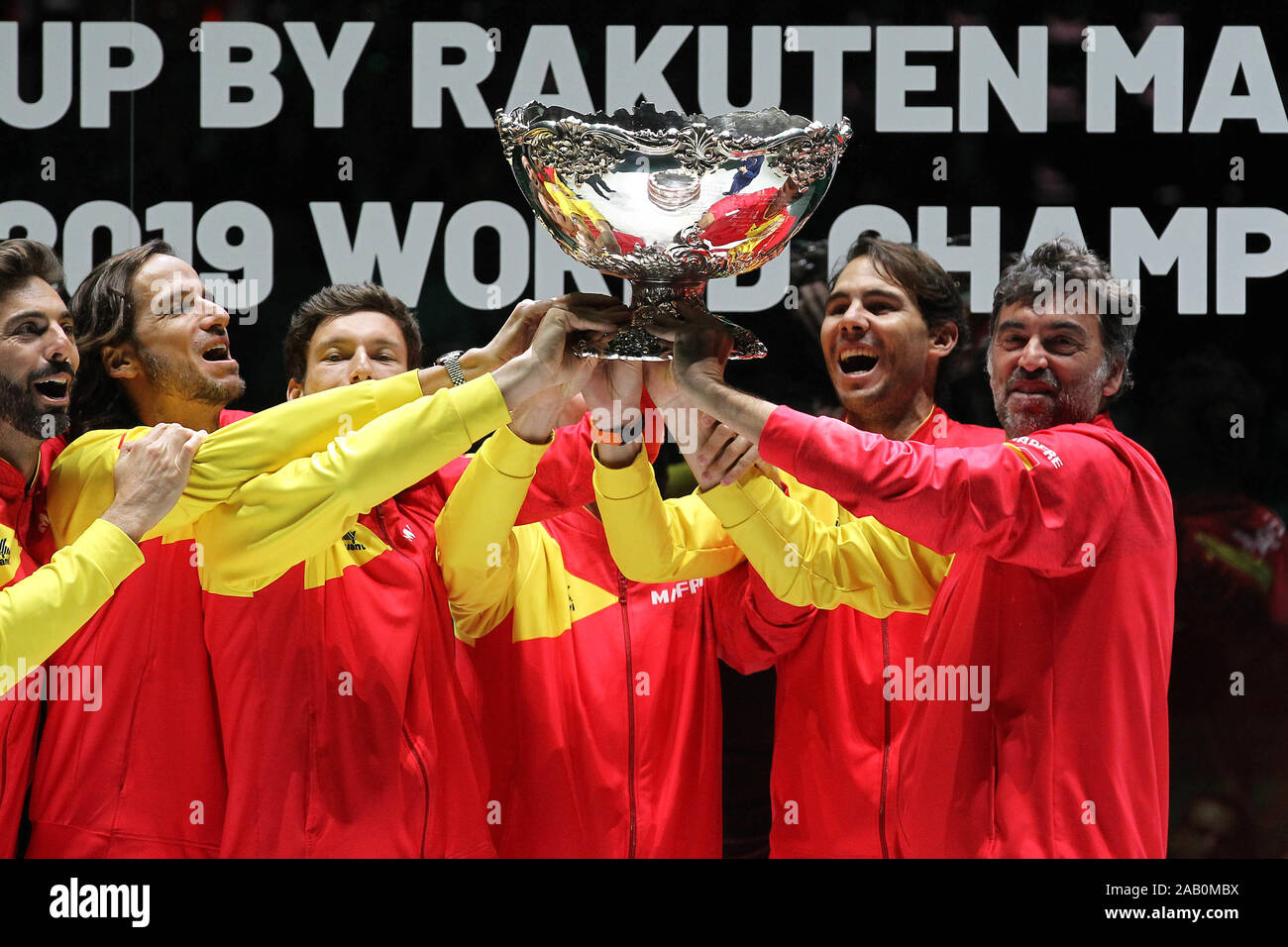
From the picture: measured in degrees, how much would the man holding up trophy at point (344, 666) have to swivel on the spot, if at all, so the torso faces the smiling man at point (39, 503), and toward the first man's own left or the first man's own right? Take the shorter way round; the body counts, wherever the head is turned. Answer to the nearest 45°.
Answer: approximately 135° to the first man's own right

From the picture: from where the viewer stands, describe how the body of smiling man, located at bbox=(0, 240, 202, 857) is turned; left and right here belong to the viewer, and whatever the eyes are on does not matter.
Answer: facing the viewer and to the right of the viewer

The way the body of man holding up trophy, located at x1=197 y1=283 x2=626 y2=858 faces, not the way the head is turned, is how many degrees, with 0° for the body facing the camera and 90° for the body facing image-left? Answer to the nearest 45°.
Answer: approximately 315°

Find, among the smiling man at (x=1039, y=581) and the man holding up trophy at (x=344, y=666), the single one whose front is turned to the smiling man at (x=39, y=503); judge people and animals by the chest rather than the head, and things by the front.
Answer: the smiling man at (x=1039, y=581)

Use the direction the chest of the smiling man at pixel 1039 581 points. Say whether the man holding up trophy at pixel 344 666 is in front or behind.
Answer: in front

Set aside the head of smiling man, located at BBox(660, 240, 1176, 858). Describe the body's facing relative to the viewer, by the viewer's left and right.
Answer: facing to the left of the viewer

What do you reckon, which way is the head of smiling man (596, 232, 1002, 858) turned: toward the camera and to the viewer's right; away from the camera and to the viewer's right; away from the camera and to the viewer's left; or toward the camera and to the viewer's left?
toward the camera and to the viewer's left

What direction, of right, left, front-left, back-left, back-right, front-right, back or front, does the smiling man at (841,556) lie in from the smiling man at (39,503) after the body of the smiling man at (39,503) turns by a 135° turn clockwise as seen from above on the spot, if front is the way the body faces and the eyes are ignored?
back
